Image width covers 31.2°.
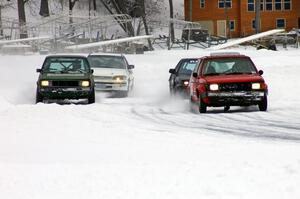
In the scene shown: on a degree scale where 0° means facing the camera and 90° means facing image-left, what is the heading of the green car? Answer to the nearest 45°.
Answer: approximately 0°

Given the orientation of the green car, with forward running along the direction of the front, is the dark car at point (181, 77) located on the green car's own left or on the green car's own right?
on the green car's own left

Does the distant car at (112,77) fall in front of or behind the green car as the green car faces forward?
behind

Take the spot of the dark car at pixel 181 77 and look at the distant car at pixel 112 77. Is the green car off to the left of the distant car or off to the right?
left
